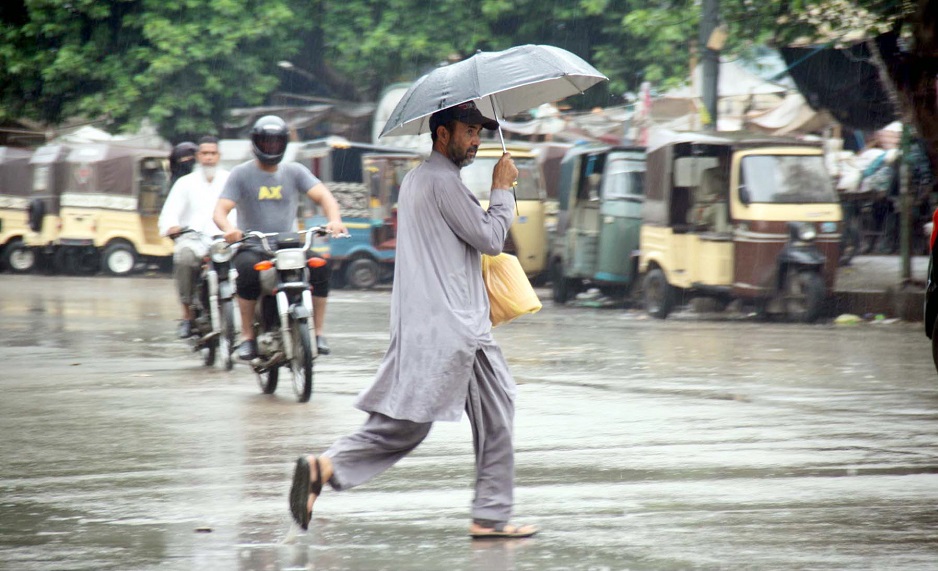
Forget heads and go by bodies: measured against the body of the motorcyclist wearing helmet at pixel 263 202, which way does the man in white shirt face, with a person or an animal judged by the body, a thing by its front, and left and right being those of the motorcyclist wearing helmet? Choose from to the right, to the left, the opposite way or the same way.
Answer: the same way

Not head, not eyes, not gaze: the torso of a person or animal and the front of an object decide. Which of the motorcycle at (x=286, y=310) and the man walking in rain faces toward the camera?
the motorcycle

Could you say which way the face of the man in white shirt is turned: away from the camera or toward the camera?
toward the camera

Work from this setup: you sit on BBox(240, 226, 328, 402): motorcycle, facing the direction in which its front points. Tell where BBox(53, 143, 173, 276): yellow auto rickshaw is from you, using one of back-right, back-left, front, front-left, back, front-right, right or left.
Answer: back

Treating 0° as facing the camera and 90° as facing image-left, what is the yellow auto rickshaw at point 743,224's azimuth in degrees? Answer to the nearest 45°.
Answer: approximately 315°

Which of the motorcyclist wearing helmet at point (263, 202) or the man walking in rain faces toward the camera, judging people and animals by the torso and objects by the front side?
the motorcyclist wearing helmet

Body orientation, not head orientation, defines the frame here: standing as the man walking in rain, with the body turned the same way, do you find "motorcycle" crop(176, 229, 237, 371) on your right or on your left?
on your left

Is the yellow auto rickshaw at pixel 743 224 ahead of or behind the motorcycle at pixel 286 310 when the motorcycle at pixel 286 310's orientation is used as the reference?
behind

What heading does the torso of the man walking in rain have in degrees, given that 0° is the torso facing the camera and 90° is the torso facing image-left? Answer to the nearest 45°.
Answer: approximately 270°

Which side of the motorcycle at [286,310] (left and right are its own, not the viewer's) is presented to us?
front

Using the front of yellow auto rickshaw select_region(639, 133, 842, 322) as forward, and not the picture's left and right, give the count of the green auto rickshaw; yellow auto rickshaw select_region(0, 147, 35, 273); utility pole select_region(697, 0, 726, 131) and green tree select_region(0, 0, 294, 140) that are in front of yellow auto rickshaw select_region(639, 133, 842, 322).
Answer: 0

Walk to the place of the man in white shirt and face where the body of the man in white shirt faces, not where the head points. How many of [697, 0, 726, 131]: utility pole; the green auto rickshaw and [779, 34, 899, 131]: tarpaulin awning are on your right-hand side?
0

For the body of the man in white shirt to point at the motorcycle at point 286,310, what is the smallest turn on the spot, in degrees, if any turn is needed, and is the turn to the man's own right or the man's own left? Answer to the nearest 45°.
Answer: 0° — they already face it

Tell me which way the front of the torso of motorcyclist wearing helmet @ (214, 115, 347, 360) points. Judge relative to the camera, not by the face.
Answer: toward the camera

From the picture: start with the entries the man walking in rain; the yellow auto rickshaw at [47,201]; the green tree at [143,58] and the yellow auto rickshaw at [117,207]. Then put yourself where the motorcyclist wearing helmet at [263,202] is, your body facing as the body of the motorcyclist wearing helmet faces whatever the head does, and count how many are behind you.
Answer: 3

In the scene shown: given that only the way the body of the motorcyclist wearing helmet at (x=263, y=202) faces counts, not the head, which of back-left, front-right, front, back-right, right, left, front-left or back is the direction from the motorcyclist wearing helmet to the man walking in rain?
front

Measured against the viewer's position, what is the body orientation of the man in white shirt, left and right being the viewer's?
facing the viewer
